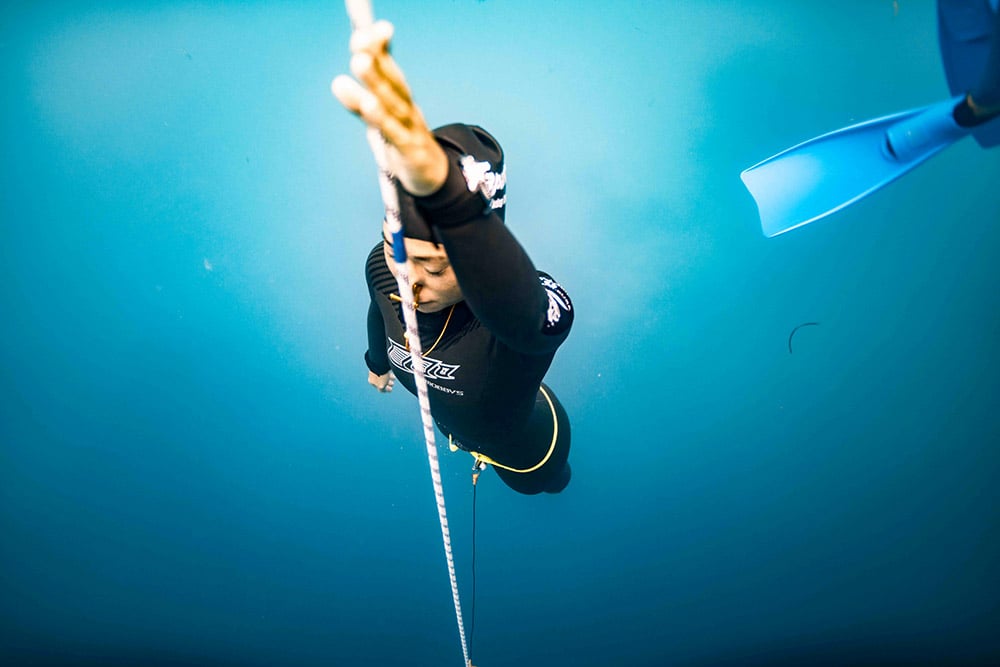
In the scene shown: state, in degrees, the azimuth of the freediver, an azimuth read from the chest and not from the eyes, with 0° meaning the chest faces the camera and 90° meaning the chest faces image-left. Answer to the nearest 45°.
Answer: approximately 45°
